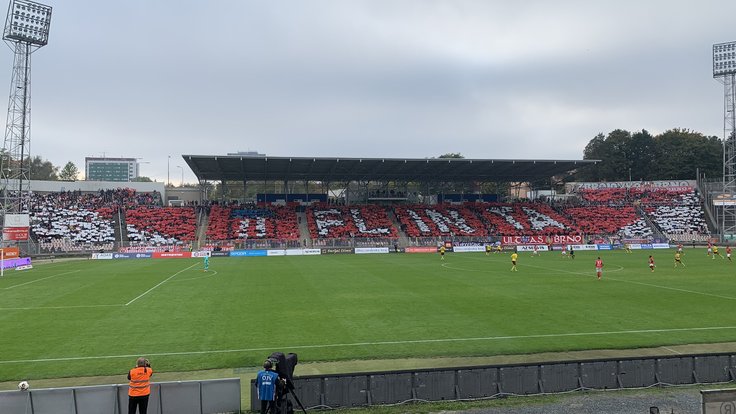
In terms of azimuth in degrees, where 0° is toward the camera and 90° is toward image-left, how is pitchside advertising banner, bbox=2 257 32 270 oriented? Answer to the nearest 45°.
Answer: approximately 315°

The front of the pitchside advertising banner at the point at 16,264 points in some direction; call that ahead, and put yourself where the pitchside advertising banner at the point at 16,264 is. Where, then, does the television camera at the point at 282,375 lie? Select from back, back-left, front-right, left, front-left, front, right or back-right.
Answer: front-right

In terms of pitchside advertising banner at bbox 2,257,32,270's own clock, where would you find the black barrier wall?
The black barrier wall is roughly at 1 o'clock from the pitchside advertising banner.

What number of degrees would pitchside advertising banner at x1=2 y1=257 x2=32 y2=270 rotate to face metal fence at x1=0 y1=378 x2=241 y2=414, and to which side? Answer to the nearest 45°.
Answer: approximately 45° to its right
